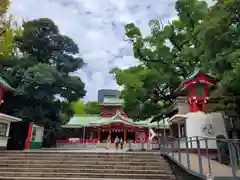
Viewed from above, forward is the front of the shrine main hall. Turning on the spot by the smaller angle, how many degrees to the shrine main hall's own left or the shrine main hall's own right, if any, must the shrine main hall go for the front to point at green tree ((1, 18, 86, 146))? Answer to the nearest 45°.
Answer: approximately 45° to the shrine main hall's own right

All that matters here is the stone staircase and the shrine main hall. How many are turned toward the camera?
2

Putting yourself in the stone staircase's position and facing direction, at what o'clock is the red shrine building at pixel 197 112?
The red shrine building is roughly at 8 o'clock from the stone staircase.

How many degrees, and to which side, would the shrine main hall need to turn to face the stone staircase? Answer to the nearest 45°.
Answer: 0° — it already faces it

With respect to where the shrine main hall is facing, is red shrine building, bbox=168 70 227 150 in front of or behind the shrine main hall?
in front

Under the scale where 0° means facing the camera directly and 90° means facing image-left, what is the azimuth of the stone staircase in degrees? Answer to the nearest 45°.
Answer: approximately 0°

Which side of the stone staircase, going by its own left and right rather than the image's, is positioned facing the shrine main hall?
back

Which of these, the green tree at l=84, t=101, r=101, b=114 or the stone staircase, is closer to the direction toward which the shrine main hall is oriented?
the stone staircase

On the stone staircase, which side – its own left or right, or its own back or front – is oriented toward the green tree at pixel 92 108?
back
